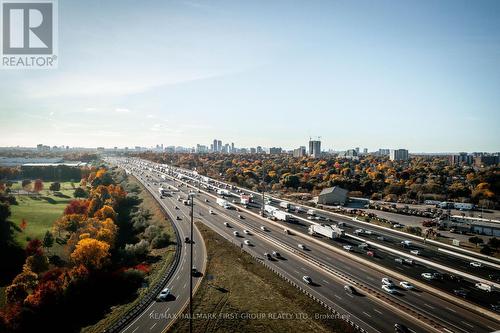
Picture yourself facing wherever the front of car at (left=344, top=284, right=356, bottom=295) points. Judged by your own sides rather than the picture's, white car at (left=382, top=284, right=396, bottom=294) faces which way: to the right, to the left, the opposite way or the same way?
the same way

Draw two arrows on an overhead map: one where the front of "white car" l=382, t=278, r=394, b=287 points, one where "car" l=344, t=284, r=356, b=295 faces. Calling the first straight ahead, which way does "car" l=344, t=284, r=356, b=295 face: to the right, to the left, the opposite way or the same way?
the same way

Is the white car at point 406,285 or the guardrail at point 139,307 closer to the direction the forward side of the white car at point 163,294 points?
the guardrail

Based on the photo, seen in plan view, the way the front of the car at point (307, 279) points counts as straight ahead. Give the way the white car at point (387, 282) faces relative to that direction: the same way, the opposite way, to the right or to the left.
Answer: the same way

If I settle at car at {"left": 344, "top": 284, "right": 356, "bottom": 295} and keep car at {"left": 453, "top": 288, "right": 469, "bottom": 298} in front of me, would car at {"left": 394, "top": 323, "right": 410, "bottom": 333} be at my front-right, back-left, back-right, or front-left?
front-right

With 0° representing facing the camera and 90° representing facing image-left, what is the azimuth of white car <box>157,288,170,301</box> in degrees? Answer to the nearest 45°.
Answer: approximately 45°

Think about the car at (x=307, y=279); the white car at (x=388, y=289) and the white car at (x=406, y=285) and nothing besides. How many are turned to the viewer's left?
0

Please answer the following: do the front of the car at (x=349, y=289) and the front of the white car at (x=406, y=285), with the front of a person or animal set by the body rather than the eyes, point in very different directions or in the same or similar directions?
same or similar directions

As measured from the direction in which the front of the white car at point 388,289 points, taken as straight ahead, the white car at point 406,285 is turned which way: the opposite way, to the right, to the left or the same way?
the same way
